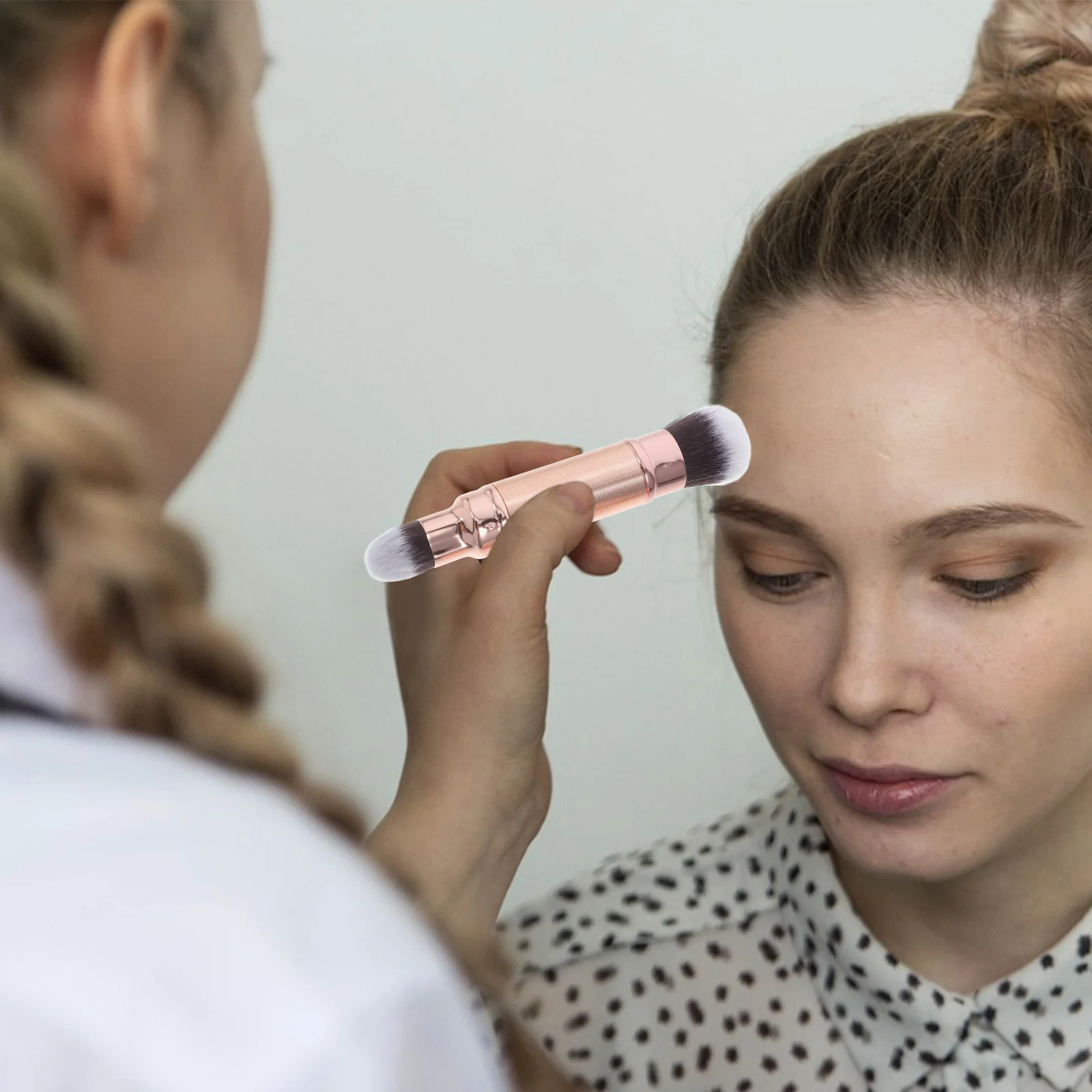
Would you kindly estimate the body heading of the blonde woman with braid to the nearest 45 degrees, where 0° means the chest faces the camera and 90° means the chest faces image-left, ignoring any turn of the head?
approximately 225°

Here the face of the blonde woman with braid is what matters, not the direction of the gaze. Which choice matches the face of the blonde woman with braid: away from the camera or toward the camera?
away from the camera

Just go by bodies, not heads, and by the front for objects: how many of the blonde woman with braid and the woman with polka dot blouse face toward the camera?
1

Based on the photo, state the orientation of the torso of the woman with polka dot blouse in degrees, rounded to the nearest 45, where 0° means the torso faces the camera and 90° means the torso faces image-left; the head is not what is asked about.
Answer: approximately 0°
